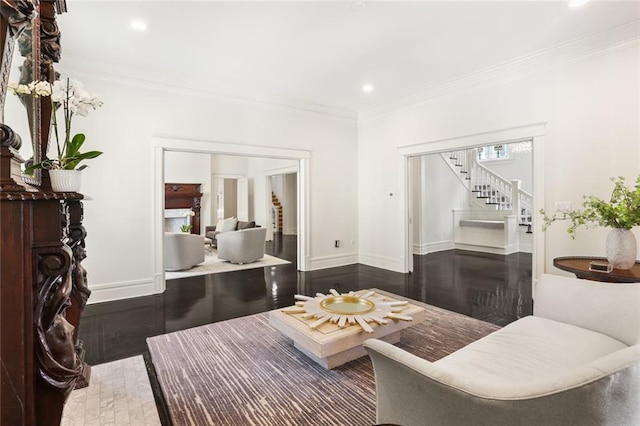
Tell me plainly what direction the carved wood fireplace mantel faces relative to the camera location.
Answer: facing to the right of the viewer

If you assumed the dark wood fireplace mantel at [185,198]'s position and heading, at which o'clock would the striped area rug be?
The striped area rug is roughly at 12 o'clock from the dark wood fireplace mantel.

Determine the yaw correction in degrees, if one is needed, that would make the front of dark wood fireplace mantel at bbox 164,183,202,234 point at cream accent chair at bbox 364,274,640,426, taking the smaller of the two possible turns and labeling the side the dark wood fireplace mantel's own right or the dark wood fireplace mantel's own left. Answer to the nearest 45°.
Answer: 0° — it already faces it

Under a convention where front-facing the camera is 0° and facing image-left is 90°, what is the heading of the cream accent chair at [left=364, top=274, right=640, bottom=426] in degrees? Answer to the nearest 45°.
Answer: approximately 135°

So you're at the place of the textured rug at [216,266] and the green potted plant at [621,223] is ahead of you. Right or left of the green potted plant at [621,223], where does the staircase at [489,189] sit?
left

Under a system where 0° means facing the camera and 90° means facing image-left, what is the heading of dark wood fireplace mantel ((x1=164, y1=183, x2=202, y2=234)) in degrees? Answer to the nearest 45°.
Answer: approximately 0°

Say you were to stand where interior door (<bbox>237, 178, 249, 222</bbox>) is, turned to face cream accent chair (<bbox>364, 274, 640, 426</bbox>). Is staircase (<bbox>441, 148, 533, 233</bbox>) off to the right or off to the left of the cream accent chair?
left

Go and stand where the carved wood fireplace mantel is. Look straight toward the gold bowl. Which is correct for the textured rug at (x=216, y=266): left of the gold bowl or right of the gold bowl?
left

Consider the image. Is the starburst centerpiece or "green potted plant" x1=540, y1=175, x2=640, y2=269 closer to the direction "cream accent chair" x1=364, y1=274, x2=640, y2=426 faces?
the starburst centerpiece

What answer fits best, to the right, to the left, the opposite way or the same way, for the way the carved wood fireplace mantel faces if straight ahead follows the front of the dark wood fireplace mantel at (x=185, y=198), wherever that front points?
to the left
